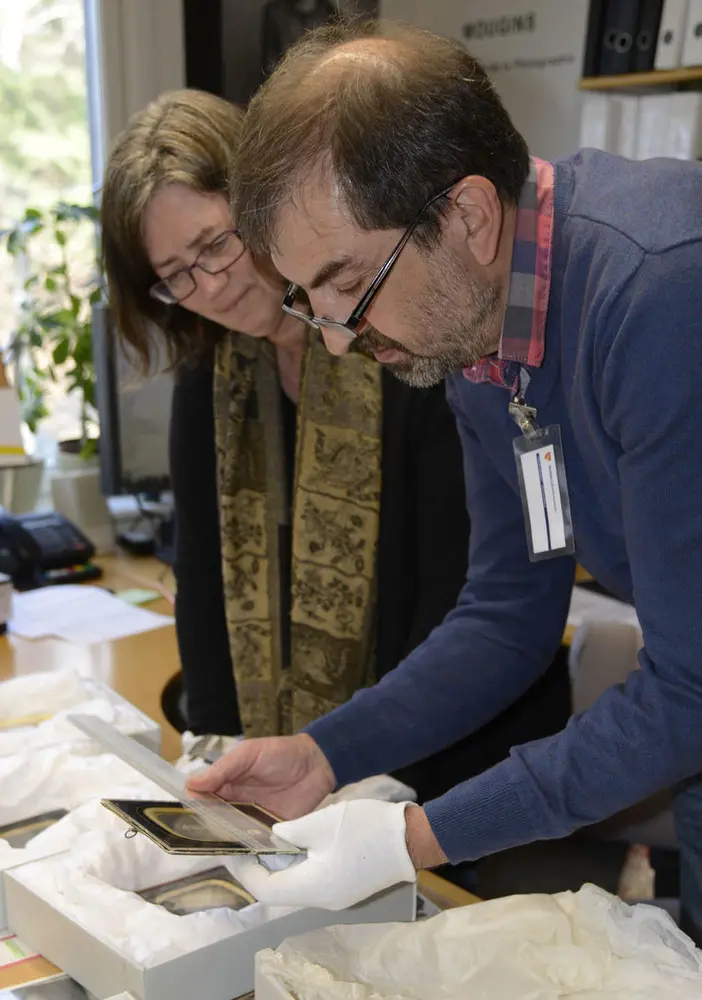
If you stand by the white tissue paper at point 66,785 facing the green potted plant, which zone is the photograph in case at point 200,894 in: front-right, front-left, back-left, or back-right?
back-right

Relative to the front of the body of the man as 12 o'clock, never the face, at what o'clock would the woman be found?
The woman is roughly at 2 o'clock from the man.

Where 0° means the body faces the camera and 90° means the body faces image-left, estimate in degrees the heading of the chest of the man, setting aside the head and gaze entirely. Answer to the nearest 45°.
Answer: approximately 90°

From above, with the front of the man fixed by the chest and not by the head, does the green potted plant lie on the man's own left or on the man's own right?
on the man's own right

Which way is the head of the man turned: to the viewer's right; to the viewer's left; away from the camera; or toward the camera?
to the viewer's left

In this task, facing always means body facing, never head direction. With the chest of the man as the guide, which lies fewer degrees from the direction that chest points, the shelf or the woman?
the woman

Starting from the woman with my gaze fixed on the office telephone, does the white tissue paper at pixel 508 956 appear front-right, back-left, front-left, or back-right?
back-left
